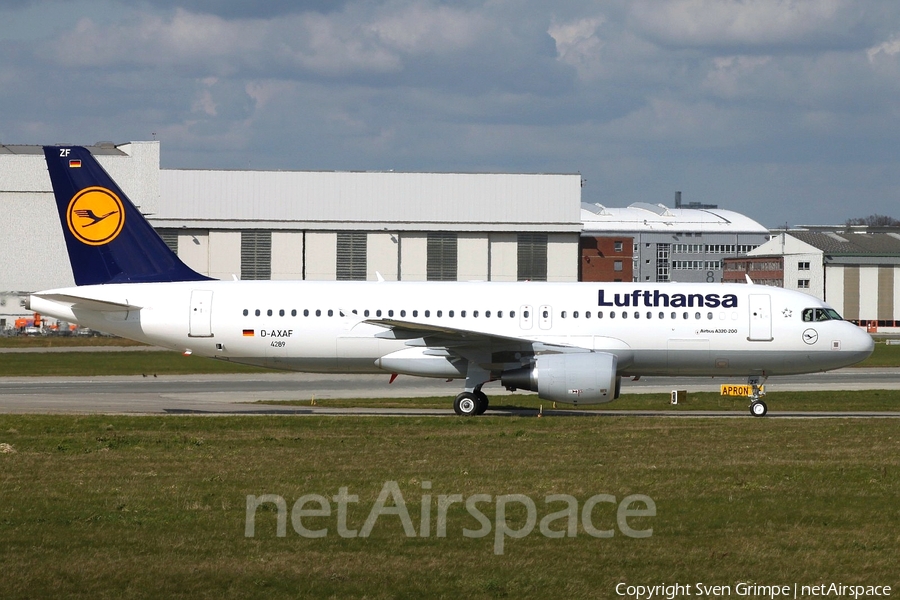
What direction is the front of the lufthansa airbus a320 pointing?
to the viewer's right
